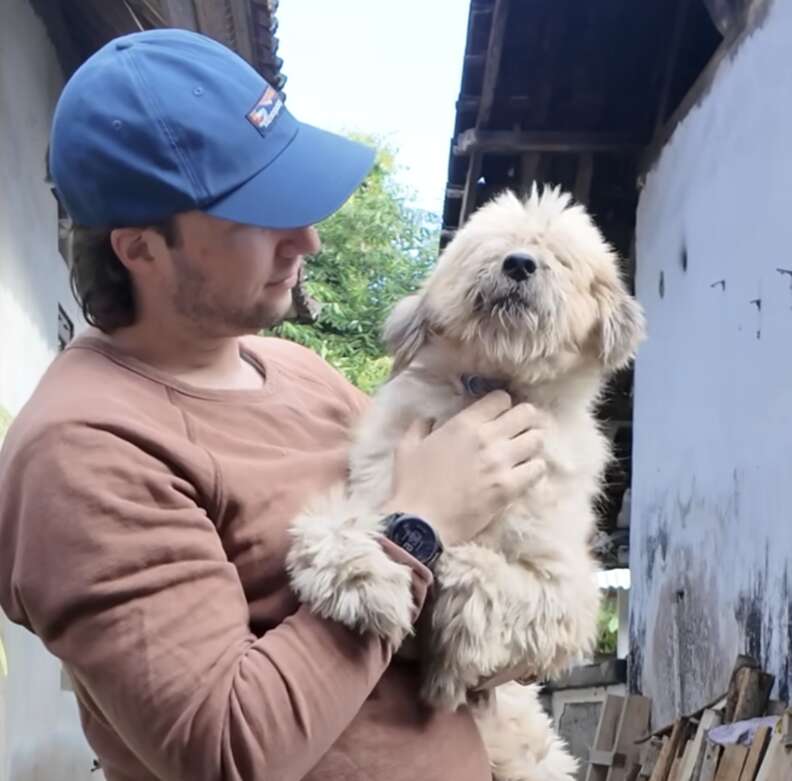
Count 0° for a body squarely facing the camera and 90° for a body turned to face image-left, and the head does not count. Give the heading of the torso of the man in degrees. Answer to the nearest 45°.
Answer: approximately 315°

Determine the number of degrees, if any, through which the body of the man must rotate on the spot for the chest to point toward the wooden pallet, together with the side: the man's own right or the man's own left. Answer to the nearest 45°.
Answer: approximately 90° to the man's own left

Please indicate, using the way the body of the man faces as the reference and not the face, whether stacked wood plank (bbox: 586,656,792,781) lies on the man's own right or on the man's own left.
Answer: on the man's own left

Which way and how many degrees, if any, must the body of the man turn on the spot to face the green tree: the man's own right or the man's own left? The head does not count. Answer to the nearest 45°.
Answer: approximately 135° to the man's own left

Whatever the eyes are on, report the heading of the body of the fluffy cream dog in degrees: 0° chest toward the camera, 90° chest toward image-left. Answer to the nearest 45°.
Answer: approximately 0°
